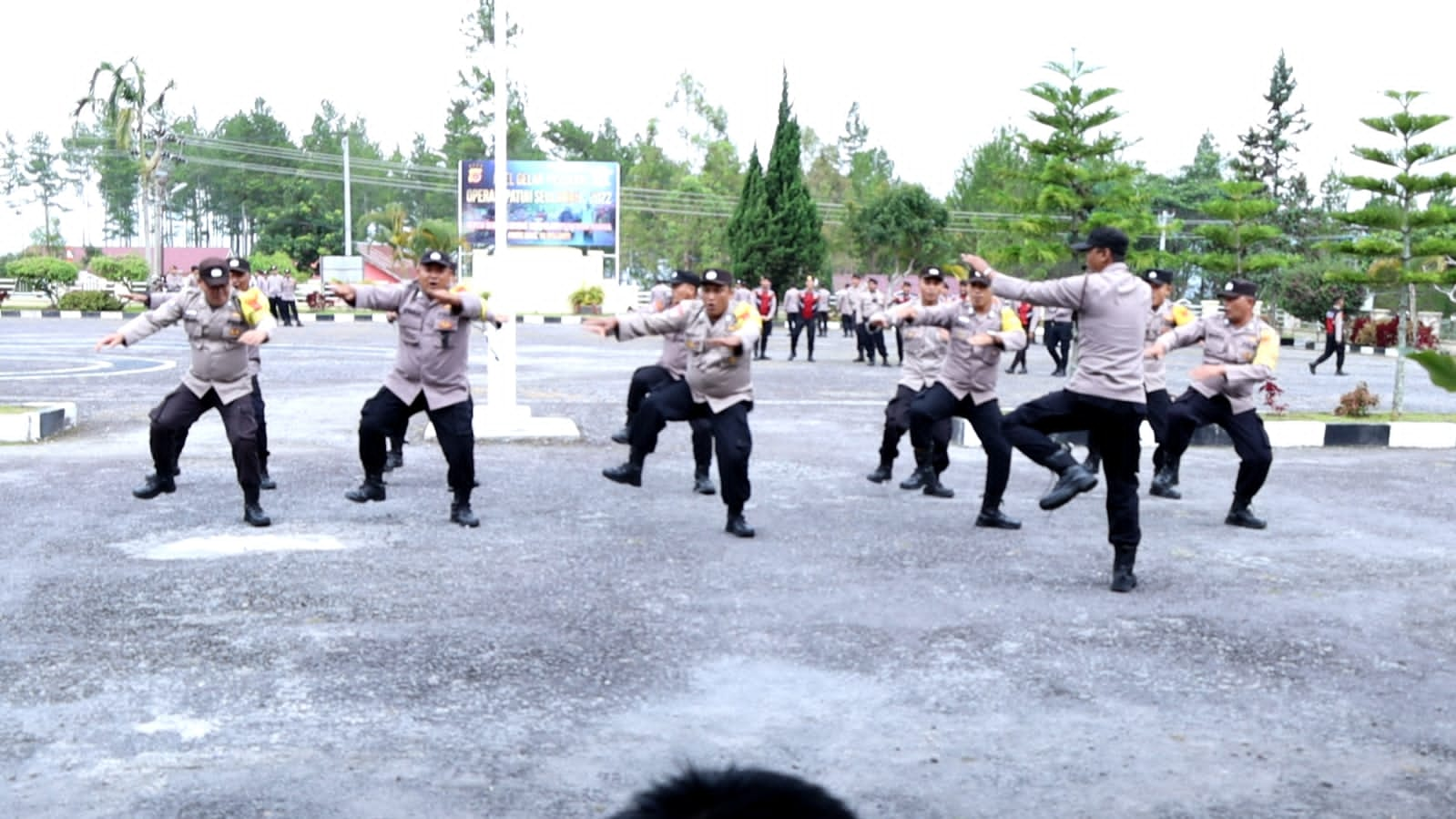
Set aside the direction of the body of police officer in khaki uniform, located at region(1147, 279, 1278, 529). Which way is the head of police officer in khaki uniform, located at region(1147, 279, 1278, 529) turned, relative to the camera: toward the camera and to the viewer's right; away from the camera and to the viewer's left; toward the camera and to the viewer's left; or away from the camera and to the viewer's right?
toward the camera and to the viewer's left

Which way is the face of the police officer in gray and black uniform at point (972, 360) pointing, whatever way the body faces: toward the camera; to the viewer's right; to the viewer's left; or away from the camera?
toward the camera

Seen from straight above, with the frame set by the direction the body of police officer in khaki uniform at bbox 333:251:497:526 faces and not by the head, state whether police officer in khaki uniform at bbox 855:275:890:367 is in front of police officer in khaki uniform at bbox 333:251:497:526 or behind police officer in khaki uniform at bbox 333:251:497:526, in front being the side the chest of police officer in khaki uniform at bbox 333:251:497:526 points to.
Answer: behind

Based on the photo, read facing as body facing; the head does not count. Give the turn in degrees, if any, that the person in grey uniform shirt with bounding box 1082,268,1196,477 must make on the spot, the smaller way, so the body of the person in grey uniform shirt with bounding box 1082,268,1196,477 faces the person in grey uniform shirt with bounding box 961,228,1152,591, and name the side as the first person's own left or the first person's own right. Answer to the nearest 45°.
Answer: approximately 45° to the first person's own left

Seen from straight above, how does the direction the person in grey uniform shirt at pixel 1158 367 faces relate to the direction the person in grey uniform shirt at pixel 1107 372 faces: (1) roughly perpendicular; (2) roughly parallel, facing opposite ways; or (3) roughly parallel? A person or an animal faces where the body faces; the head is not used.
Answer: roughly perpendicular

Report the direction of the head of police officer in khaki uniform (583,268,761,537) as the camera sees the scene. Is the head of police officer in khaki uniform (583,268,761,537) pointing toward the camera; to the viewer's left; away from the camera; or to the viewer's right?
toward the camera

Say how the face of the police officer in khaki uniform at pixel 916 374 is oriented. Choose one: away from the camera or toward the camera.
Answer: toward the camera

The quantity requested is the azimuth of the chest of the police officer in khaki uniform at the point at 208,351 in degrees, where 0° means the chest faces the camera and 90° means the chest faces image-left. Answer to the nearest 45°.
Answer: approximately 0°

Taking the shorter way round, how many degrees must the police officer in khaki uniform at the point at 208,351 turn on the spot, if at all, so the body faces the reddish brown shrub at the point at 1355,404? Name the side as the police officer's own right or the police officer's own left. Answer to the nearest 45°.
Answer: approximately 90° to the police officer's own left

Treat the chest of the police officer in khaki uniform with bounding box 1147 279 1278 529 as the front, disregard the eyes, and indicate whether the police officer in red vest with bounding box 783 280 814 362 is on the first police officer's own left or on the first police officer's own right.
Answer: on the first police officer's own right

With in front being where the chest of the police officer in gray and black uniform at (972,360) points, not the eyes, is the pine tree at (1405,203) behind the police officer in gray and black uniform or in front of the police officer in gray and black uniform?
behind

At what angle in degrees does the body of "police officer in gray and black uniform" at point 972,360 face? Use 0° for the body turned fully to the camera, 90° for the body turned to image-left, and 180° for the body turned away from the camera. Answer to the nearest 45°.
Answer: approximately 0°

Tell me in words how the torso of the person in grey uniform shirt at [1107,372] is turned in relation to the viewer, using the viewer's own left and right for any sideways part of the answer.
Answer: facing away from the viewer and to the left of the viewer

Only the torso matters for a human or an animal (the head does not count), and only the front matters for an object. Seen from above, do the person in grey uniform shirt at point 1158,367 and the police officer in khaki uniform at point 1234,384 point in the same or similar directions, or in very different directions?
same or similar directions

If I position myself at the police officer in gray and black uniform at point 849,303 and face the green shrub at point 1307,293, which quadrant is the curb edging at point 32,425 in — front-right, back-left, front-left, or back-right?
back-right

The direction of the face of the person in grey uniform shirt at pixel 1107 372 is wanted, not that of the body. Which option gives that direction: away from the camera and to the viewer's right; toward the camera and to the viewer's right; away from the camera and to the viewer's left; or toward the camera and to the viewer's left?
away from the camera and to the viewer's left

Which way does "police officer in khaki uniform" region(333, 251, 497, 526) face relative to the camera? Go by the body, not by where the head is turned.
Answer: toward the camera
